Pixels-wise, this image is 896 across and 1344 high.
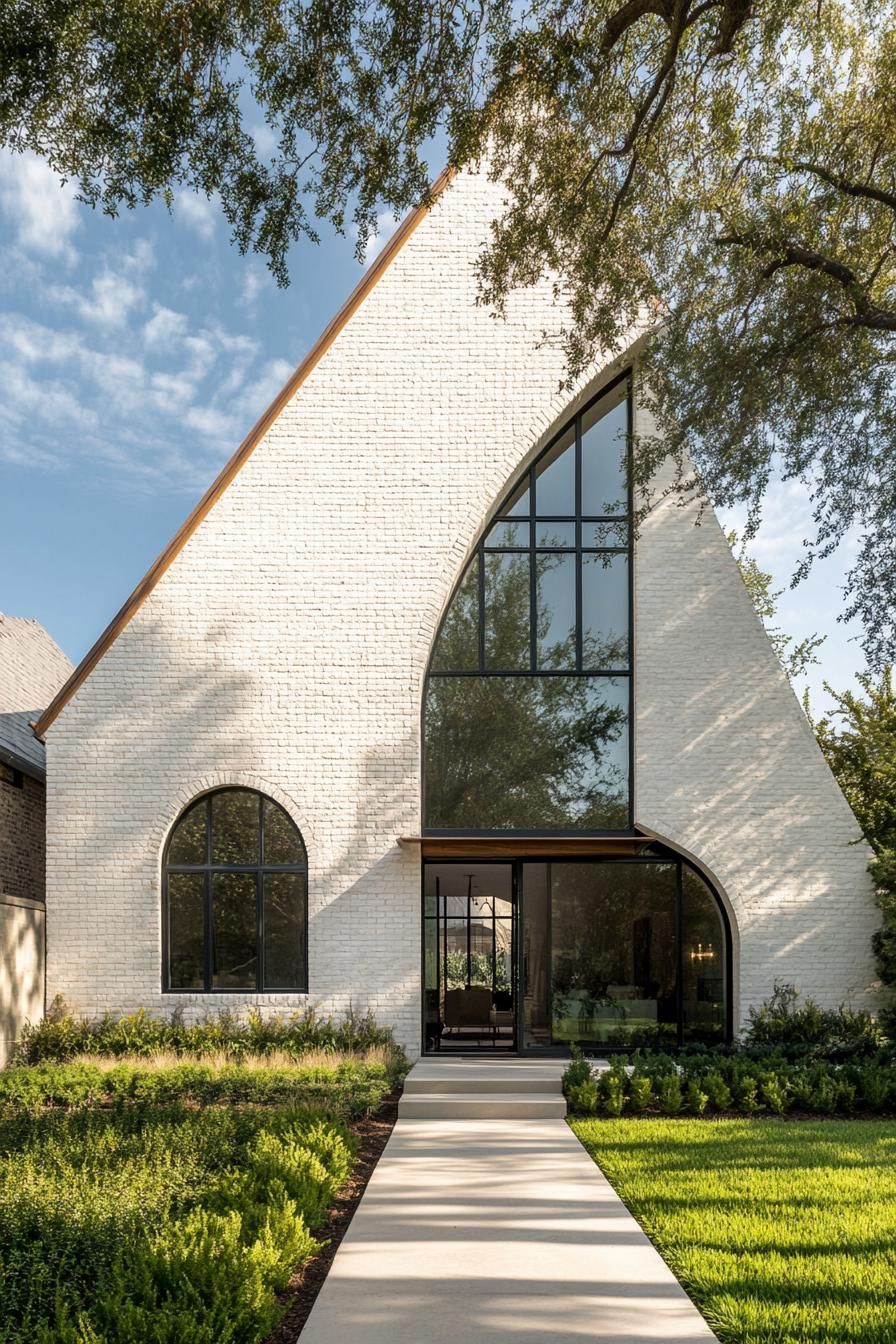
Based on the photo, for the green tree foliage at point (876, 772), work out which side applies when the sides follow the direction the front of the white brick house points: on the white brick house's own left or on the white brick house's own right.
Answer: on the white brick house's own left

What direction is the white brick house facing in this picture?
toward the camera

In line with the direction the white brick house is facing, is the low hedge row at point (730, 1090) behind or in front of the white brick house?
in front

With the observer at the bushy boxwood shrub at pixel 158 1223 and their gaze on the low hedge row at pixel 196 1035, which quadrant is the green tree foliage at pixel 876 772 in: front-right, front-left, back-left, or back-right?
front-right

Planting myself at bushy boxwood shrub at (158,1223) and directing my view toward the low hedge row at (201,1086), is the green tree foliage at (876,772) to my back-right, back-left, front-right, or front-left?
front-right

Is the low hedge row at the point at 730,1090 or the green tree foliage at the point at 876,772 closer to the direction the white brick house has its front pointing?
the low hedge row

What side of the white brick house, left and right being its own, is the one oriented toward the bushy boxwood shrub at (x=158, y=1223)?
front
